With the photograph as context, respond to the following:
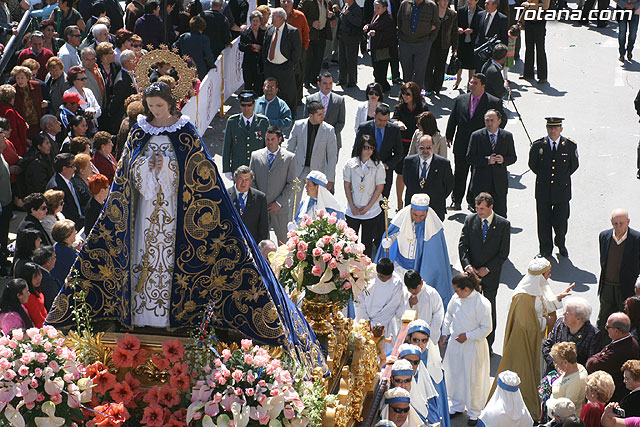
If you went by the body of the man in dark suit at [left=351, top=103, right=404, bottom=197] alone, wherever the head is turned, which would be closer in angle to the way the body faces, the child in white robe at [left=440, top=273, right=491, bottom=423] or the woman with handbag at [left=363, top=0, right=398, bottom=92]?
the child in white robe

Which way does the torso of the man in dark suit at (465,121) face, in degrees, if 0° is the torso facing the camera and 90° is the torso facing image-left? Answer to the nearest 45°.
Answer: approximately 0°

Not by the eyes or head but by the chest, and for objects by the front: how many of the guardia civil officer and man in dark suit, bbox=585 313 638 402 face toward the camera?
1

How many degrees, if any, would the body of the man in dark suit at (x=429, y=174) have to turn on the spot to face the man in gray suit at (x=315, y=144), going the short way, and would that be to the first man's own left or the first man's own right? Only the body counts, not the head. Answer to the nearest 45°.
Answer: approximately 90° to the first man's own right

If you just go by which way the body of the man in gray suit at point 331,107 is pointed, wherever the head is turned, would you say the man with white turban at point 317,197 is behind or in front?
in front

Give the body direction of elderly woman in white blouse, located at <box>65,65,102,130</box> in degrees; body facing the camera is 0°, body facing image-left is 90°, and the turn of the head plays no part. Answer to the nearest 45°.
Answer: approximately 315°

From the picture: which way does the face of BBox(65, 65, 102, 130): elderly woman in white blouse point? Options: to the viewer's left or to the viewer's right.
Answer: to the viewer's right

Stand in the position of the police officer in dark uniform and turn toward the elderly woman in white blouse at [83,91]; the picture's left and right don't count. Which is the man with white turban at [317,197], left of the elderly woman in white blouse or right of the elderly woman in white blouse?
left

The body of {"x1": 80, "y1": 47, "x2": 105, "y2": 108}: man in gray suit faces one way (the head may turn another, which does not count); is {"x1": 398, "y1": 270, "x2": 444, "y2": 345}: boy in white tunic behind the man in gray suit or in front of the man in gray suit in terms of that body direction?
in front
